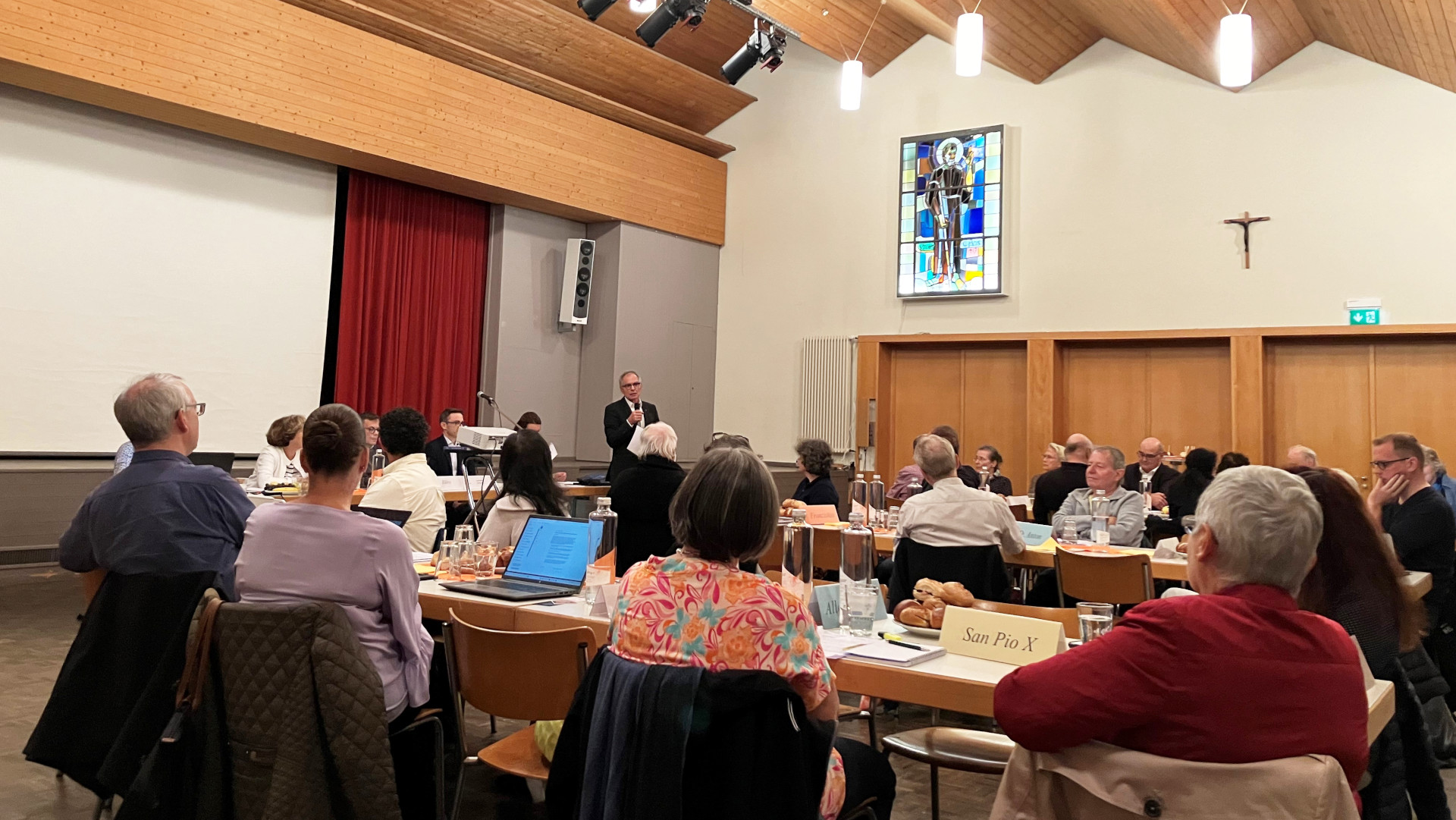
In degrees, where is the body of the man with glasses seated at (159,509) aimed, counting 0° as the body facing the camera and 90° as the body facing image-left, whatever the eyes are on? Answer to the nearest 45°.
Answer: approximately 225°

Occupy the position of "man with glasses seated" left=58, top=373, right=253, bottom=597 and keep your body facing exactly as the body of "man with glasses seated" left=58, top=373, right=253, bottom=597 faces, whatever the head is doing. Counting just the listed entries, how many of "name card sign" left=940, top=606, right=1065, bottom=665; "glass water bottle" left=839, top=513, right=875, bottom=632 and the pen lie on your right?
3

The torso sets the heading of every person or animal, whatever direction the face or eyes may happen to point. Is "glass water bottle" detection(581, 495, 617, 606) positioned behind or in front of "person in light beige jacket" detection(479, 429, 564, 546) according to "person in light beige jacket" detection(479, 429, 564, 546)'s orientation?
behind

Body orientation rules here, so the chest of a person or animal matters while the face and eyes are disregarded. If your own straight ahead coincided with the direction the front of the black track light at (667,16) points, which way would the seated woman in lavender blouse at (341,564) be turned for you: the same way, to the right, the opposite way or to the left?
to the right

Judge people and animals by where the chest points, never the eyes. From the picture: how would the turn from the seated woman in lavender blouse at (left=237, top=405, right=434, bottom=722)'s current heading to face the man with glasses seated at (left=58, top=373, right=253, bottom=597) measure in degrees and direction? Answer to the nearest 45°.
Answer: approximately 45° to their left

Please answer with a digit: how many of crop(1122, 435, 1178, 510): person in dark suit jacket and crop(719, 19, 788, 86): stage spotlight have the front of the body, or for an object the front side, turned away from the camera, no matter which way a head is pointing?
0

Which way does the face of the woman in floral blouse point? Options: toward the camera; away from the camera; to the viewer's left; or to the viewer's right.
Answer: away from the camera

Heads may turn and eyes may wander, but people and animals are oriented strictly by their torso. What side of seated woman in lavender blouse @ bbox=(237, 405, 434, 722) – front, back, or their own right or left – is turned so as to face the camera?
back

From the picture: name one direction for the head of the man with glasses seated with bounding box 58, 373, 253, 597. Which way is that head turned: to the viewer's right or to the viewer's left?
to the viewer's right

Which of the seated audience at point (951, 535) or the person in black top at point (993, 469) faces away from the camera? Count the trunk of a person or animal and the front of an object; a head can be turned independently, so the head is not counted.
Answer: the seated audience at point (951, 535)

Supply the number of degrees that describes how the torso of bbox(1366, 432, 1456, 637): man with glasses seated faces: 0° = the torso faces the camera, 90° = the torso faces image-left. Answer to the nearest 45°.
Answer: approximately 90°

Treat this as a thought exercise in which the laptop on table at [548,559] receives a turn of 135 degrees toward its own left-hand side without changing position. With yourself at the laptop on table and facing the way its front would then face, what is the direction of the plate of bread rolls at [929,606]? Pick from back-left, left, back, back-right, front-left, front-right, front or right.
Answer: front-right

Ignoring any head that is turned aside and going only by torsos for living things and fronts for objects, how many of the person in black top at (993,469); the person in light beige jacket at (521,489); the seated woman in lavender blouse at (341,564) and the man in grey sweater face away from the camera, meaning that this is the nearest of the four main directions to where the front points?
2
